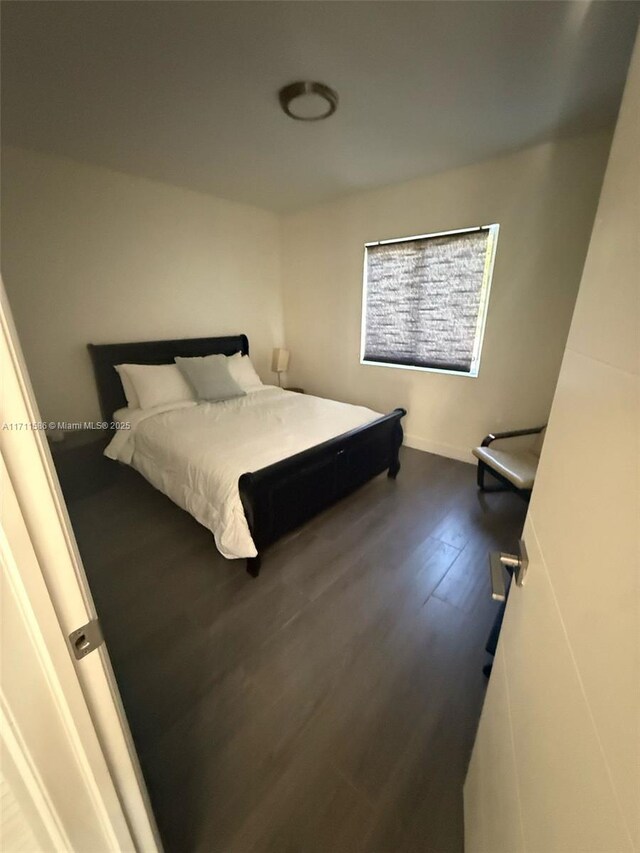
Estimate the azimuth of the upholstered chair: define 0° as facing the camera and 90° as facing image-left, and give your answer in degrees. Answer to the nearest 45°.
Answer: approximately 45°

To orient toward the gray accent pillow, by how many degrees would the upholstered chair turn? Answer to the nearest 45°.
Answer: approximately 45° to its right

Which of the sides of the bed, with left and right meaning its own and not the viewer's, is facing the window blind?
left

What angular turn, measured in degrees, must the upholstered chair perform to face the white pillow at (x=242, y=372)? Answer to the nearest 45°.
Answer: approximately 45° to its right

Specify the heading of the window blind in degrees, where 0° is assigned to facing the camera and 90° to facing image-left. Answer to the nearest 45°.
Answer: approximately 45°

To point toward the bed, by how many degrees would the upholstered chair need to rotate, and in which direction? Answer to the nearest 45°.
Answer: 0° — it already faces it

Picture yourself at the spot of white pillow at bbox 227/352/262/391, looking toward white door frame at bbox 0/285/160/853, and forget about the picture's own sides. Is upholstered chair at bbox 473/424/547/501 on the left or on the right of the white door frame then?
left
